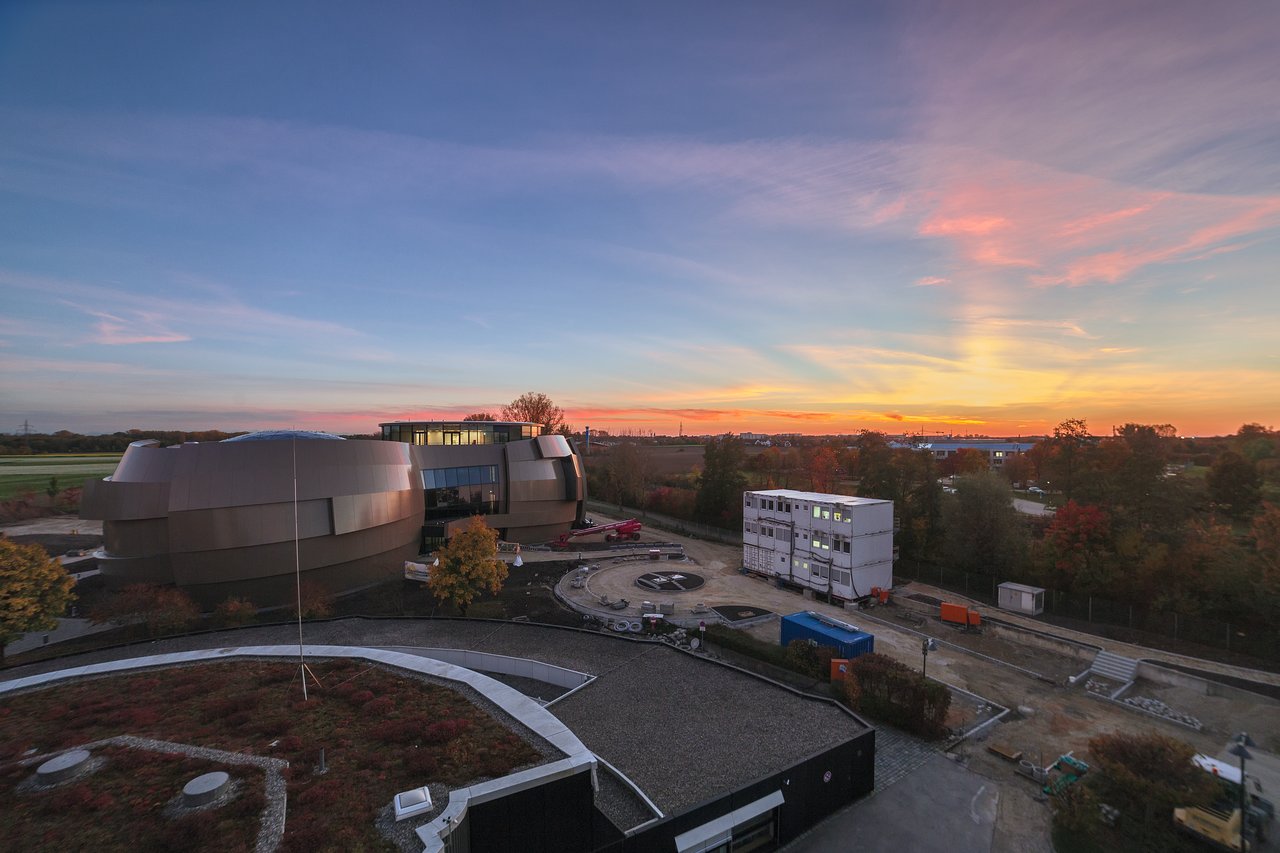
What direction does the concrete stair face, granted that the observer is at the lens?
facing the viewer and to the left of the viewer

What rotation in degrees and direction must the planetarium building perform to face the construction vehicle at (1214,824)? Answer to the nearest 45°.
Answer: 0° — it already faces it

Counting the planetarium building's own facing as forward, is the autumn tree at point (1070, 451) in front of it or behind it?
in front

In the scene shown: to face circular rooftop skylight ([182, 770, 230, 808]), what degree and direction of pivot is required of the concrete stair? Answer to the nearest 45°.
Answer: approximately 45° to its left

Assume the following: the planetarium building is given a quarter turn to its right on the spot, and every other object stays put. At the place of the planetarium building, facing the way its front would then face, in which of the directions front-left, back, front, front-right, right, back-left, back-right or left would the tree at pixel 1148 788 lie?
left

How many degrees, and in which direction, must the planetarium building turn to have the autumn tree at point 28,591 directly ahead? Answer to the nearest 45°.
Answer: approximately 90° to its right

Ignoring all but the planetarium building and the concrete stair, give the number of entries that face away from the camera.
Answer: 0

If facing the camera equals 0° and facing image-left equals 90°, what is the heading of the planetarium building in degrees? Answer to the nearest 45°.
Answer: approximately 315°

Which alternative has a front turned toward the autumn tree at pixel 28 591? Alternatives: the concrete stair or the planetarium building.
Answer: the concrete stair

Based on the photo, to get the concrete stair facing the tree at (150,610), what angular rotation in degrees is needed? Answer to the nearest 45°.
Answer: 0° — it already faces it

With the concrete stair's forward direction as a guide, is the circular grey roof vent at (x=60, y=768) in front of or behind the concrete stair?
in front

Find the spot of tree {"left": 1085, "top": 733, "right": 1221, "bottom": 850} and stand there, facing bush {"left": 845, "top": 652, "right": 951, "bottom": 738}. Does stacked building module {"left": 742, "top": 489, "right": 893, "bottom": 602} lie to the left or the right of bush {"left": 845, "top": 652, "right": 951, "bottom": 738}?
right

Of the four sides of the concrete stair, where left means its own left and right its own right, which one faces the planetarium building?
front
